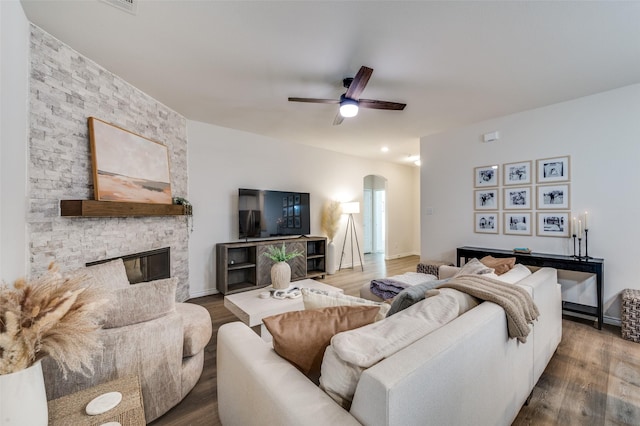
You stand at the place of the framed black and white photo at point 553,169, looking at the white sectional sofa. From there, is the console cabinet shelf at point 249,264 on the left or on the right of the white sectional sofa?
right

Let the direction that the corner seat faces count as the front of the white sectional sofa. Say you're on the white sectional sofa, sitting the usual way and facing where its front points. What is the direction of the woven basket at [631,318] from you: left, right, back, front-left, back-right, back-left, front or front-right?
right

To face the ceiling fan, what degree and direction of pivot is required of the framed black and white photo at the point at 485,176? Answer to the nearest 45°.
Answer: approximately 45° to its right

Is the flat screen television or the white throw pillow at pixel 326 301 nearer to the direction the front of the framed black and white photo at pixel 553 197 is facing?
the white throw pillow

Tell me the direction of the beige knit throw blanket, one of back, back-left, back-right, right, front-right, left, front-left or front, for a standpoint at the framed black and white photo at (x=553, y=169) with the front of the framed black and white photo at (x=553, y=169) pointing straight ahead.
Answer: front

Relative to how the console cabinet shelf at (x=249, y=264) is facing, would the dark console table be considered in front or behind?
in front

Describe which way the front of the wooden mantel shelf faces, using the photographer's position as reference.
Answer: facing the viewer and to the right of the viewer

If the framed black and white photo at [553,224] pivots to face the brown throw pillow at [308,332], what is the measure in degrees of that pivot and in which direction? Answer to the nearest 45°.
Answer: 0° — it already faces it

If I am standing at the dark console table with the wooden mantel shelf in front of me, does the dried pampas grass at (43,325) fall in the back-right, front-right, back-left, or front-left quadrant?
front-left

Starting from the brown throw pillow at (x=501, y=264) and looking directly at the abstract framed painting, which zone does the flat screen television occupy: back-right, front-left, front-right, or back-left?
front-right

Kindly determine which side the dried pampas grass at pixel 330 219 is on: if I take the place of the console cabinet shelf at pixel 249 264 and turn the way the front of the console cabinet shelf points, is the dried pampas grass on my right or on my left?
on my left
